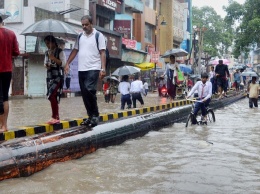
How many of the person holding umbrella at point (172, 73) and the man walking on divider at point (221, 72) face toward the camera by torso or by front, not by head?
2

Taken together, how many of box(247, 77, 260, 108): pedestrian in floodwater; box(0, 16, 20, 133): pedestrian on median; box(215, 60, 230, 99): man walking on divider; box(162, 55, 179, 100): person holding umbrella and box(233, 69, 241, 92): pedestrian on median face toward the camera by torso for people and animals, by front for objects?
4

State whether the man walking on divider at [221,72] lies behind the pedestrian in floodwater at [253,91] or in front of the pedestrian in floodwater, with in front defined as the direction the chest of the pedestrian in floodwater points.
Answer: in front

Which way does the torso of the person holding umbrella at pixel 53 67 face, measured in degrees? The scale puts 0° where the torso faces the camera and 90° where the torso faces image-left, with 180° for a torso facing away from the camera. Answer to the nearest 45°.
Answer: approximately 45°

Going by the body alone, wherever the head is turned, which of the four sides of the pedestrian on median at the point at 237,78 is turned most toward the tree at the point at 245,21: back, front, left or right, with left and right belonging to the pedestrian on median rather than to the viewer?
back

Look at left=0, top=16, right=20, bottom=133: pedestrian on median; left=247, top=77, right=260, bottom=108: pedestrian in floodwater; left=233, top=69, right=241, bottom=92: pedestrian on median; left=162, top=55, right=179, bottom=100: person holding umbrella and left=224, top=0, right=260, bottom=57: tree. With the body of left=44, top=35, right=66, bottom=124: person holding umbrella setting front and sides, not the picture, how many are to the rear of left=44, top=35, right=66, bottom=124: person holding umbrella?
4
